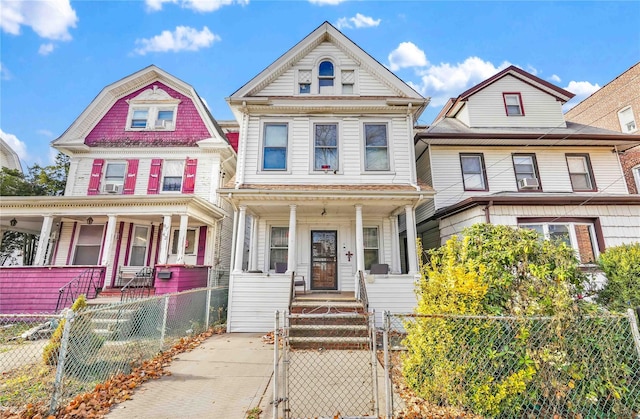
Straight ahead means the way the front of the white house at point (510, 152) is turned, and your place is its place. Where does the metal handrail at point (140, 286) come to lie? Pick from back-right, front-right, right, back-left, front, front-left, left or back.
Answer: front-right

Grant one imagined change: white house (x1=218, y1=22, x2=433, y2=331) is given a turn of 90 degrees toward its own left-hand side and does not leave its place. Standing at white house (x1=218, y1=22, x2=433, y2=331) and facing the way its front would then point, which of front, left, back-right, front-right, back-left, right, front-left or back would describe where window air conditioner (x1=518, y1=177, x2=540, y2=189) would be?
front

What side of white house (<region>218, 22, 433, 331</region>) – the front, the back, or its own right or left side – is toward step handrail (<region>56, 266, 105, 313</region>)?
right

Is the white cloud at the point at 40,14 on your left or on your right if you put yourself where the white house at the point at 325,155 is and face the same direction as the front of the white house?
on your right

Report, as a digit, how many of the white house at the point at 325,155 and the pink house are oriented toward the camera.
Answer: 2

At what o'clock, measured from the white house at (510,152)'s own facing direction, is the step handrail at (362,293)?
The step handrail is roughly at 1 o'clock from the white house.

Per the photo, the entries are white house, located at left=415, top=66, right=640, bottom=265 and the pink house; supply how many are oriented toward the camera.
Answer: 2

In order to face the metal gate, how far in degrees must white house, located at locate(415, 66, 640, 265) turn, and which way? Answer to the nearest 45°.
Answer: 0° — it already faces it

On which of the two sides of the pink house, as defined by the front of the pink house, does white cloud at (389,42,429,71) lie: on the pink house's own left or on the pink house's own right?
on the pink house's own left

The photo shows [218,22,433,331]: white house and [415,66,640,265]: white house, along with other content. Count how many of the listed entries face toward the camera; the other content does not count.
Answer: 2

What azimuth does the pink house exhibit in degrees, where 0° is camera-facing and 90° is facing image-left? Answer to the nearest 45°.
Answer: approximately 0°

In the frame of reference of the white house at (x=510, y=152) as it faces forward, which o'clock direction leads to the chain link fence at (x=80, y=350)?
The chain link fence is roughly at 1 o'clock from the white house.
